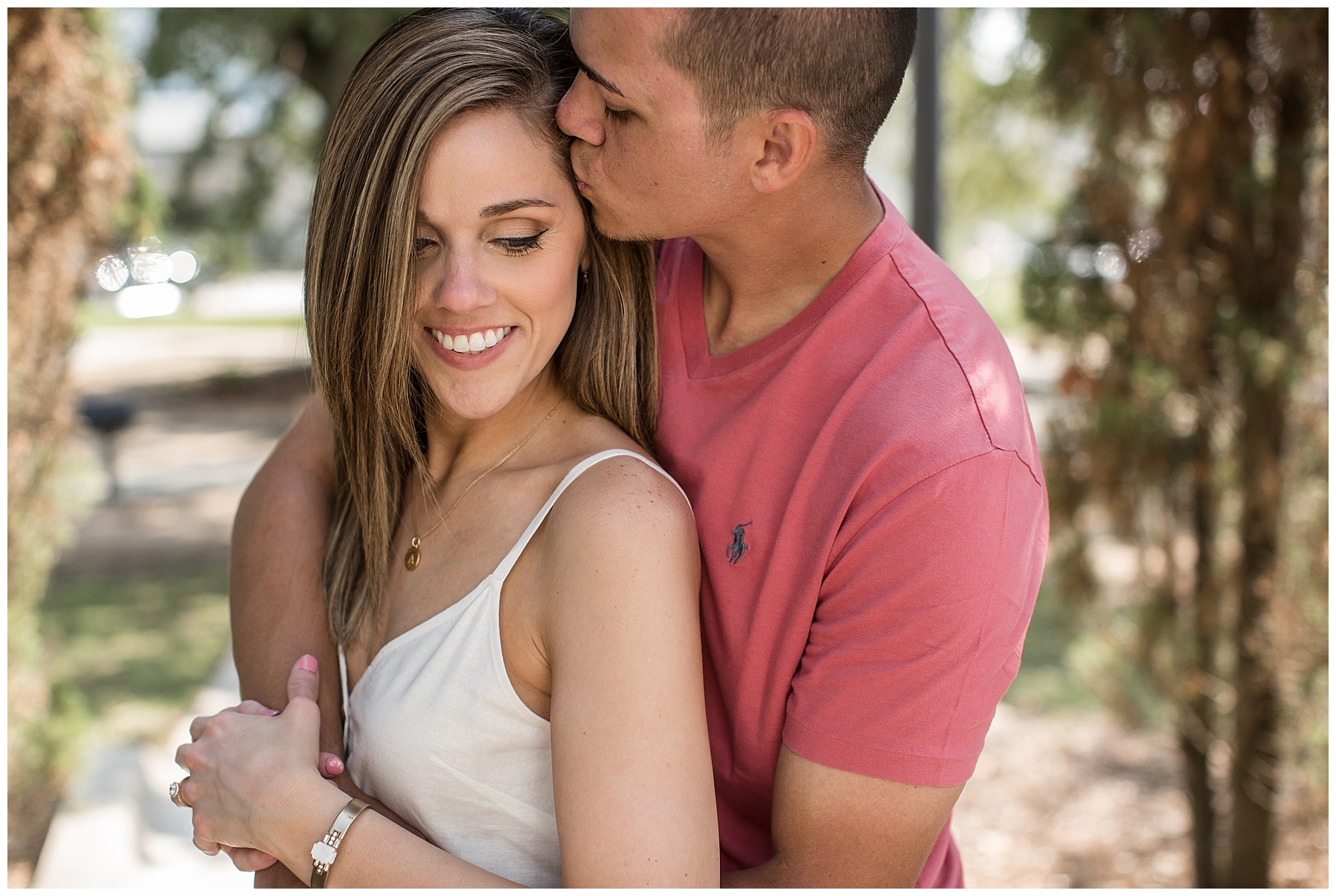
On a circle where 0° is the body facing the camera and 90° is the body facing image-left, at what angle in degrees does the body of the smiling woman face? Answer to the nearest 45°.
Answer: approximately 45°

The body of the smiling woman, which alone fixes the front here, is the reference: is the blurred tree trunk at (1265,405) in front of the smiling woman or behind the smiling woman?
behind

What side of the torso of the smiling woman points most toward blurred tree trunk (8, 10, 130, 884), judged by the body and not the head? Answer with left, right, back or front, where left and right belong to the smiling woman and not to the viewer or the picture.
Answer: right

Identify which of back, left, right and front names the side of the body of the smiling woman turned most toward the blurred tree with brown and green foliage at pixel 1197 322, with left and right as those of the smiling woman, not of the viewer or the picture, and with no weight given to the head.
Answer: back
